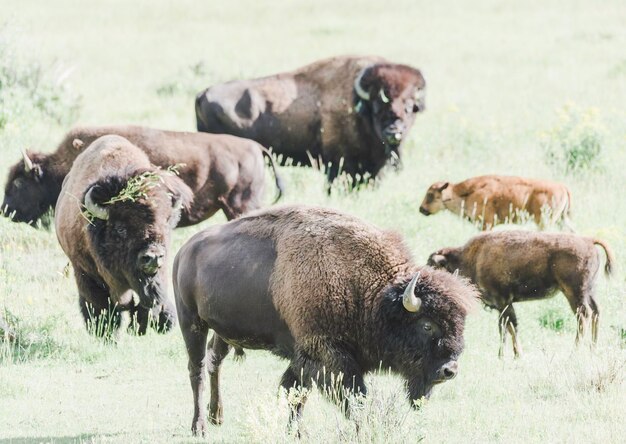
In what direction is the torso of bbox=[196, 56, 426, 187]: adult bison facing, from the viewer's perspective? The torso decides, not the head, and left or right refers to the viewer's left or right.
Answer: facing the viewer and to the right of the viewer

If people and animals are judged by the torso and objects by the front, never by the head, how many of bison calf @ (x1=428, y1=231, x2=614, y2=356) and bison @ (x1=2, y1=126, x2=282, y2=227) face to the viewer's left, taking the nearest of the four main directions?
2

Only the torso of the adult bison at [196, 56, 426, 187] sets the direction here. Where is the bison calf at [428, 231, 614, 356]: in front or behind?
in front

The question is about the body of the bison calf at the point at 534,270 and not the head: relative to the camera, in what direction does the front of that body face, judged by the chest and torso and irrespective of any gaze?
to the viewer's left

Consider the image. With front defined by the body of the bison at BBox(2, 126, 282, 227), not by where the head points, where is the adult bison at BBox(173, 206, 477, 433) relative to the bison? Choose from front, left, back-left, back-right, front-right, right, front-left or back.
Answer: left

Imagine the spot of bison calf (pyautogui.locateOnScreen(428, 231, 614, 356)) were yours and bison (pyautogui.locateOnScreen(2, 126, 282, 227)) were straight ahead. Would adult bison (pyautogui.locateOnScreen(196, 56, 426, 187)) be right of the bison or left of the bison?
right

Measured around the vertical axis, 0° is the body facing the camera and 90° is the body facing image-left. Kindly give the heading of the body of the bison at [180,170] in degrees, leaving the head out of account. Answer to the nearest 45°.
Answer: approximately 90°

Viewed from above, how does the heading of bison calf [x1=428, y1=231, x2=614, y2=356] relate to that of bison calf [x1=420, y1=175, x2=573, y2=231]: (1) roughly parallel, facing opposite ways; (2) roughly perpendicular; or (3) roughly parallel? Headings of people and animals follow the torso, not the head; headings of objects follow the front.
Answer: roughly parallel

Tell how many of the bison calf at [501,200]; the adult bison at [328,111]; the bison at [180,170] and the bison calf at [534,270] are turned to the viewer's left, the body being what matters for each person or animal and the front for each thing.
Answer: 3

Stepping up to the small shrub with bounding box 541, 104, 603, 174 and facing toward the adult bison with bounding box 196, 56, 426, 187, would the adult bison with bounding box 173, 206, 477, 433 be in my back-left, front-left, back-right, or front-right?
front-left

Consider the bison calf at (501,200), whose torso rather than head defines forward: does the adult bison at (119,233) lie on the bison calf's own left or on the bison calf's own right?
on the bison calf's own left

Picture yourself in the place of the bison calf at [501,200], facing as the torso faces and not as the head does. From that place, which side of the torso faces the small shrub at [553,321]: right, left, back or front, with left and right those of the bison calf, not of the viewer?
left

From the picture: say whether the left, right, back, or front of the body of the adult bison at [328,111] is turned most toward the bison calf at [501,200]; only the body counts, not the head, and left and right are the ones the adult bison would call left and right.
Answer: front

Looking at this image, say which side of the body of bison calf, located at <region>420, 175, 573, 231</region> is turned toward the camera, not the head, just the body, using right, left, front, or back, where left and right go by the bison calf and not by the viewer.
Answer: left
